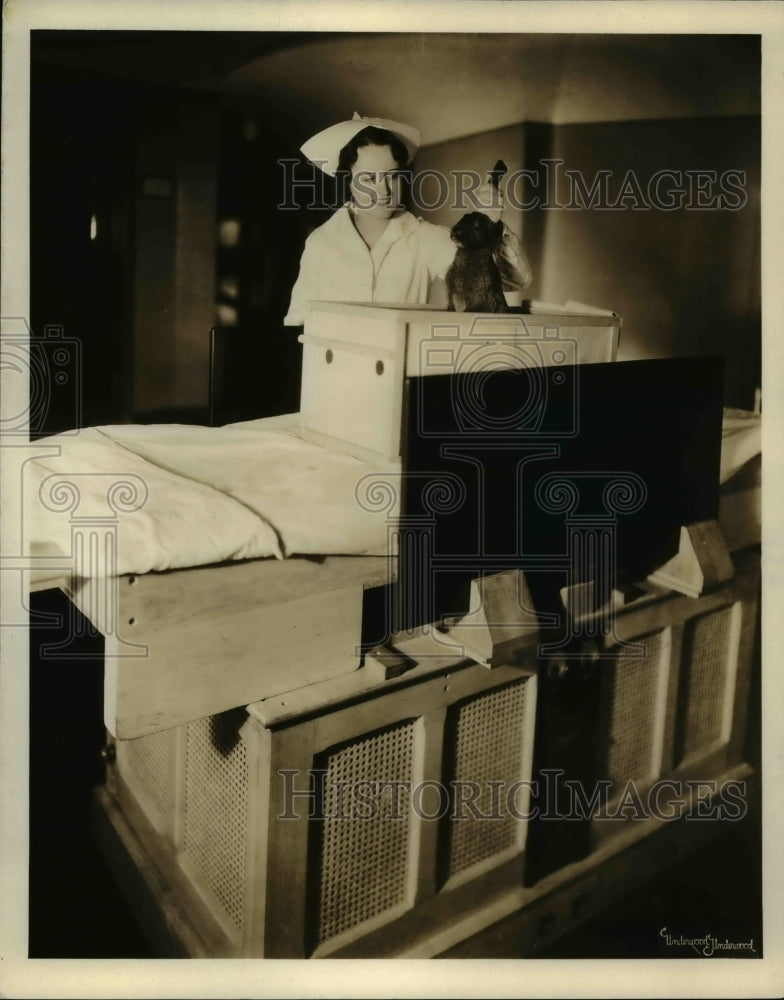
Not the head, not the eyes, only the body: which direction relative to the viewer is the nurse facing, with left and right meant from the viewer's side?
facing the viewer
